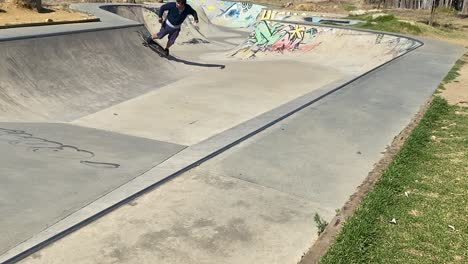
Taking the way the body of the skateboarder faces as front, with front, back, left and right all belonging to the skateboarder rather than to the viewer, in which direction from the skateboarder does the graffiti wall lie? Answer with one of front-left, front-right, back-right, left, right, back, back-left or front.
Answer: back-left

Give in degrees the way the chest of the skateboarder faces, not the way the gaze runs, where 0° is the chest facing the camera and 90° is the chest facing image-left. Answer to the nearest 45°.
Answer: approximately 0°

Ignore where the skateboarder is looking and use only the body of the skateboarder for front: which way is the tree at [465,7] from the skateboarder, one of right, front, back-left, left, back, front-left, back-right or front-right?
back-left
